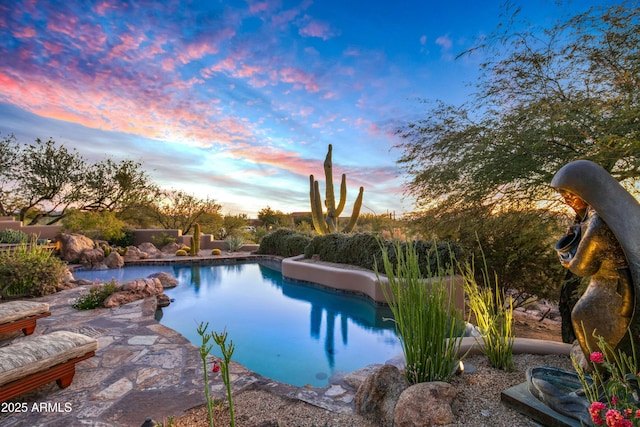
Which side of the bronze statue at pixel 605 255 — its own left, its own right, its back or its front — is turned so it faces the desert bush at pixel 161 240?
front

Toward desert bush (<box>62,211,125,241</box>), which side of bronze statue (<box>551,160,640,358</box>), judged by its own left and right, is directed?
front

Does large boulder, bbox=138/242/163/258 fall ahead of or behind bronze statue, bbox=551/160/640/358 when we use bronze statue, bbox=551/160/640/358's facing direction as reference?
ahead

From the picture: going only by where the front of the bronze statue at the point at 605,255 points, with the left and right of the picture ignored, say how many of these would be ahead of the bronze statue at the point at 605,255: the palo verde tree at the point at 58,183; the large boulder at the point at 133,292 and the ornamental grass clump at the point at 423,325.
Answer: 3

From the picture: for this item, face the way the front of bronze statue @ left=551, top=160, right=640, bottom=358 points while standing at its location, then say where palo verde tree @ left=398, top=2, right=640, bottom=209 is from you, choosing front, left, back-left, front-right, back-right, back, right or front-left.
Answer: right

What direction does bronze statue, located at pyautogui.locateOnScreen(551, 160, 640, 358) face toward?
to the viewer's left

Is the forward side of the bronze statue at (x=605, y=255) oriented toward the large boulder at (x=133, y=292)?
yes

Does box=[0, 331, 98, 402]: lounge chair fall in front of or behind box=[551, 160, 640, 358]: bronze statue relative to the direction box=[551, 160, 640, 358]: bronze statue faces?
in front

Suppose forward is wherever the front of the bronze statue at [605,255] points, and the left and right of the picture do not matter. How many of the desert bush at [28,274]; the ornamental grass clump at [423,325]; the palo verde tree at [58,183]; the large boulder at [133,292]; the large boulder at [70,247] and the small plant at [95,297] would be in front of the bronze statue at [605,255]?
6

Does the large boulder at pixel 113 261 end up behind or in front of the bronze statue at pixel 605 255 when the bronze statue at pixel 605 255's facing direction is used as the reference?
in front

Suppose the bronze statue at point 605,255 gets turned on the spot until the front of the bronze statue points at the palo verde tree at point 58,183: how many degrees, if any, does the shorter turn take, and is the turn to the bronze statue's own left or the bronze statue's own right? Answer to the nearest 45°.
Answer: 0° — it already faces it

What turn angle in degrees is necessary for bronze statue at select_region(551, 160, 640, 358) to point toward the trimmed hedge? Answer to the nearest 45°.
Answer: approximately 45° to its right

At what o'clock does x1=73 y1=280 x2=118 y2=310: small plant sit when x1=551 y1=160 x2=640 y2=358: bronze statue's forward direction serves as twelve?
The small plant is roughly at 12 o'clock from the bronze statue.

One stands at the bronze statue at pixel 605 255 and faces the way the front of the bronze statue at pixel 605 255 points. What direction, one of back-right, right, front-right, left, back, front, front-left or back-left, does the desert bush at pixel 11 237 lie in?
front
